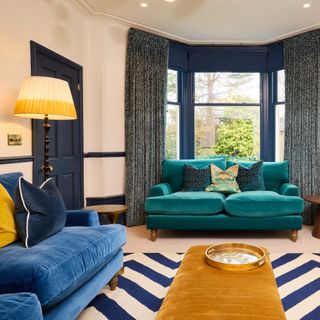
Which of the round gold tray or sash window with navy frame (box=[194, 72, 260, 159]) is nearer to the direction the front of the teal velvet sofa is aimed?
the round gold tray

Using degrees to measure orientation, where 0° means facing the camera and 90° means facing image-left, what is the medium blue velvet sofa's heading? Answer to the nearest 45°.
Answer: approximately 315°

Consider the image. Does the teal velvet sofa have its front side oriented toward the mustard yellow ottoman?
yes

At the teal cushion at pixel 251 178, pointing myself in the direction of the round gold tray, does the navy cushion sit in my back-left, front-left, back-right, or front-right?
front-right

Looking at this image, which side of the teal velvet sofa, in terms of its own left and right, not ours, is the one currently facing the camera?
front

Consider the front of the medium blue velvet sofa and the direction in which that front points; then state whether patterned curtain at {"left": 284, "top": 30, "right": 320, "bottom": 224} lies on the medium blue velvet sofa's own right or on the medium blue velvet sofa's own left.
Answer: on the medium blue velvet sofa's own left

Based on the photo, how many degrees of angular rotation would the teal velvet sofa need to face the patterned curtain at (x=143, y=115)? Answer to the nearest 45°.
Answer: approximately 135° to its right

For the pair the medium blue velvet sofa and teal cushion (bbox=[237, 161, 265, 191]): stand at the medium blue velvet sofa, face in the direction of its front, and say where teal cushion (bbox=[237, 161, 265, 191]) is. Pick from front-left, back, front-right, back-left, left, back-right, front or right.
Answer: left

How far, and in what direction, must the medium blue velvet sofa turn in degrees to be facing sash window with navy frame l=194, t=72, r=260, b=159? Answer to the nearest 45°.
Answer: approximately 90° to its left

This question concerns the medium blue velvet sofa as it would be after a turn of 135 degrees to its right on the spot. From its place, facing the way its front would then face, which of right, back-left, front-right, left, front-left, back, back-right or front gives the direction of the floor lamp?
right

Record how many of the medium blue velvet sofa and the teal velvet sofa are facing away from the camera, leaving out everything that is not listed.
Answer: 0

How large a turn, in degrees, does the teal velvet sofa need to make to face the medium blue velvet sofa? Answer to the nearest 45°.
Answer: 0° — it already faces it

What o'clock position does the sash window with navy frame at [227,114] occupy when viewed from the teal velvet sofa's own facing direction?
The sash window with navy frame is roughly at 6 o'clock from the teal velvet sofa.

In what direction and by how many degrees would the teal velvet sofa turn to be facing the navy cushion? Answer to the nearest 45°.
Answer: approximately 45° to its right

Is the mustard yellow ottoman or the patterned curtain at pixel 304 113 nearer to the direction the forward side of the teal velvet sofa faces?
the mustard yellow ottoman
